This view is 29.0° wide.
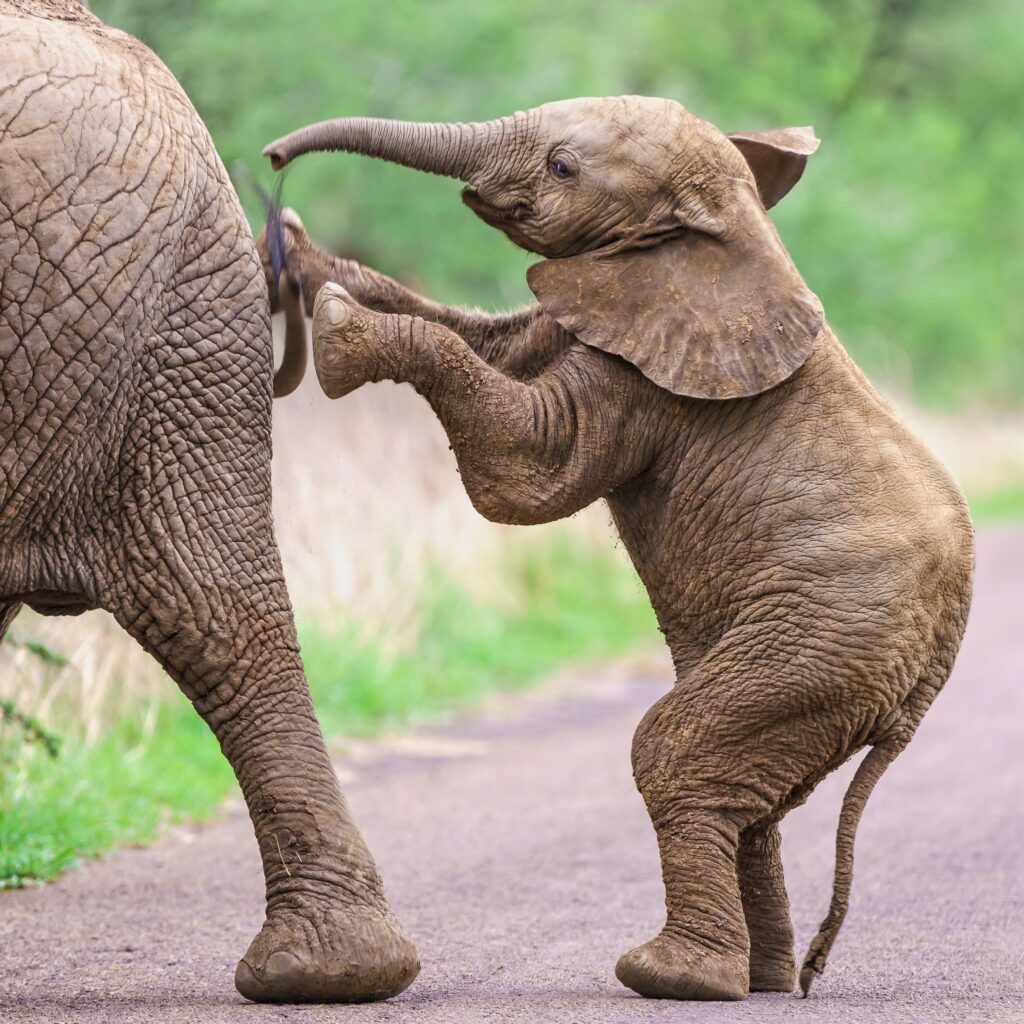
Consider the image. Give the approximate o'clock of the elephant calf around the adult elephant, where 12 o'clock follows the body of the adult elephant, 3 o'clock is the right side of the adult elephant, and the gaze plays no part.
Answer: The elephant calf is roughly at 6 o'clock from the adult elephant.

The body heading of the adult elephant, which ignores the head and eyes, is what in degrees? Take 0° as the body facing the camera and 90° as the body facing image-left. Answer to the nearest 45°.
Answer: approximately 90°
